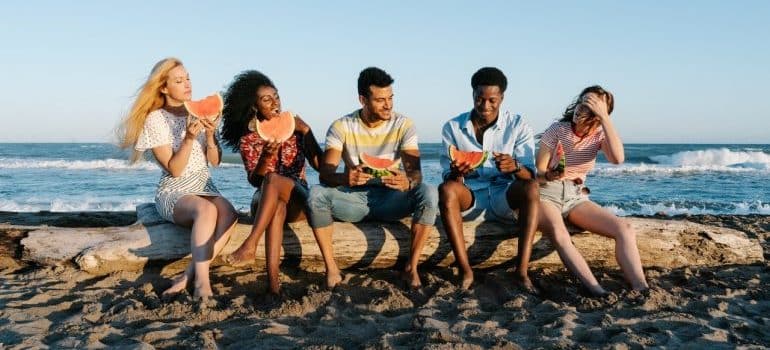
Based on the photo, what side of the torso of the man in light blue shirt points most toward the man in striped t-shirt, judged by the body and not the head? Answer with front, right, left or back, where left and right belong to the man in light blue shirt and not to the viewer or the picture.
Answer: right

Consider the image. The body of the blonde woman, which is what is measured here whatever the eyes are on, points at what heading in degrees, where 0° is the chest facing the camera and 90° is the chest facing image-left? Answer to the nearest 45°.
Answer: approximately 315°

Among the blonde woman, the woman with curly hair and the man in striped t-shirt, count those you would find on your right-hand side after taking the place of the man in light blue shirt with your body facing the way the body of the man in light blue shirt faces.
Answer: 3

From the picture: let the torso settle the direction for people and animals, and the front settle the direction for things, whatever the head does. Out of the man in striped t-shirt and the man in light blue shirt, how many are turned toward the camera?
2

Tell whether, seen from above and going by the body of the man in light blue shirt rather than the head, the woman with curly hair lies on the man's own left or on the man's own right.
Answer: on the man's own right

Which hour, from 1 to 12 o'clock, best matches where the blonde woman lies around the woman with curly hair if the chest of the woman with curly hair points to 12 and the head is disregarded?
The blonde woman is roughly at 3 o'clock from the woman with curly hair.

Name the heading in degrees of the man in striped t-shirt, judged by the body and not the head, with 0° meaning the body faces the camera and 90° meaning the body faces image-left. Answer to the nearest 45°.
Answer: approximately 0°

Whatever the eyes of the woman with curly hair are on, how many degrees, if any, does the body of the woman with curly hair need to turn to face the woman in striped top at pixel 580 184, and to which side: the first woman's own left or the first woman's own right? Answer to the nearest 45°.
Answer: approximately 90° to the first woman's own left

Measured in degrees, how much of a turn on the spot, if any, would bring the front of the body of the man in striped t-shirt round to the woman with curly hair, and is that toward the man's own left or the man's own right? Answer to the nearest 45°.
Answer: approximately 90° to the man's own right
